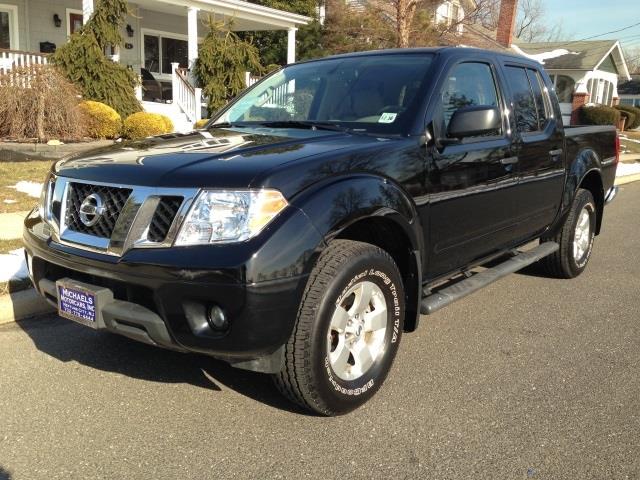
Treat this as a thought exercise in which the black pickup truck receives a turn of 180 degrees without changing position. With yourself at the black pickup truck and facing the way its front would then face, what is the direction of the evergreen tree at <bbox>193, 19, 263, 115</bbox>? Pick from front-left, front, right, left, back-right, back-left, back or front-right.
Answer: front-left

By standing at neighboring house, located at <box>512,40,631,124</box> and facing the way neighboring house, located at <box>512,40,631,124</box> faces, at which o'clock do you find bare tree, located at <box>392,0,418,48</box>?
The bare tree is roughly at 2 o'clock from the neighboring house.

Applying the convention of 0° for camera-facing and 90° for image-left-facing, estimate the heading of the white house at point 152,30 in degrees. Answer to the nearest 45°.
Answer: approximately 315°

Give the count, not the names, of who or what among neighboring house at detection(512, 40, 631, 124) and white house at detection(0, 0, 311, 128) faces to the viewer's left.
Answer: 0

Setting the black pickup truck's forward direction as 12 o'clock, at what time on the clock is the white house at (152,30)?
The white house is roughly at 4 o'clock from the black pickup truck.

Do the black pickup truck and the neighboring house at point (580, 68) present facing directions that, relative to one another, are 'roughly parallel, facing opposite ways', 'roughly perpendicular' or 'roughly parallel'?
roughly perpendicular

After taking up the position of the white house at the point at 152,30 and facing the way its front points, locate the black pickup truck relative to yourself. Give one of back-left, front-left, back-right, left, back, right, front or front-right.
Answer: front-right
